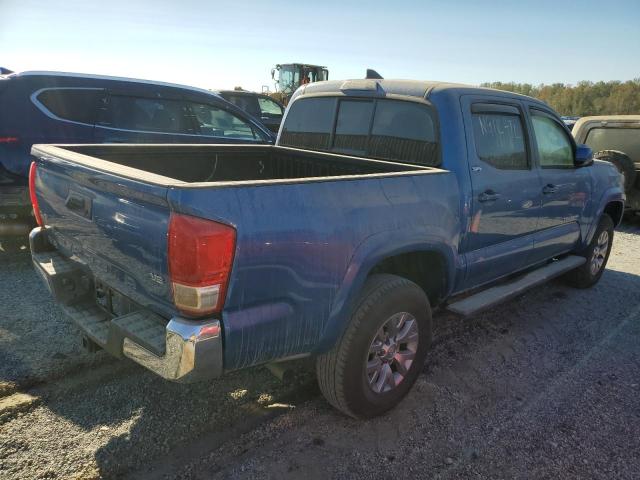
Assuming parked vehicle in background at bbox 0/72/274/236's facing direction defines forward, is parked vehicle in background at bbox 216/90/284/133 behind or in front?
in front

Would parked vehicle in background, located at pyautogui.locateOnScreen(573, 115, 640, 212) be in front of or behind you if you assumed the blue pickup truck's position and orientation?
in front

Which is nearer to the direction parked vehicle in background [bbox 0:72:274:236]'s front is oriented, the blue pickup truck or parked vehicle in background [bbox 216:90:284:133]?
the parked vehicle in background

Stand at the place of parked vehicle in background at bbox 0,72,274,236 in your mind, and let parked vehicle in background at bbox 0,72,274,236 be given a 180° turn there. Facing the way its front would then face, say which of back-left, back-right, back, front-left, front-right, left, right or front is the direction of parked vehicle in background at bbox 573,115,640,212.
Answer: back-left

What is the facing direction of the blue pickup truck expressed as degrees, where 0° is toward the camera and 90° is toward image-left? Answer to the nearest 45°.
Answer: approximately 225°

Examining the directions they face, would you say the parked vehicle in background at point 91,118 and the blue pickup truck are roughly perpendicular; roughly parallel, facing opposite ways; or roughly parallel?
roughly parallel

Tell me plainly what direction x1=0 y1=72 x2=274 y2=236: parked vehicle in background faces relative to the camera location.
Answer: facing away from the viewer and to the right of the viewer

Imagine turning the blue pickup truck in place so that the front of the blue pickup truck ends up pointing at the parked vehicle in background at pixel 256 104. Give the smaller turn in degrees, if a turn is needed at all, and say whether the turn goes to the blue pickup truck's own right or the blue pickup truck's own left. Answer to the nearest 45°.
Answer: approximately 45° to the blue pickup truck's own left

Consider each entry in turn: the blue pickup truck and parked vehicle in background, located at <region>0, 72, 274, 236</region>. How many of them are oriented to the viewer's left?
0

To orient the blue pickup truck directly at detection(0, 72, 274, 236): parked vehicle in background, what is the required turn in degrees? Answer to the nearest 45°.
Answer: approximately 90° to its left
